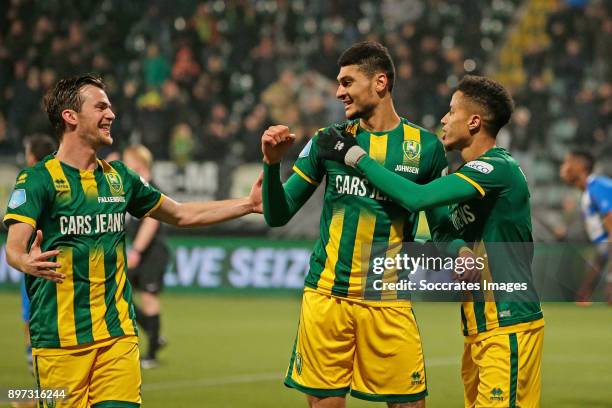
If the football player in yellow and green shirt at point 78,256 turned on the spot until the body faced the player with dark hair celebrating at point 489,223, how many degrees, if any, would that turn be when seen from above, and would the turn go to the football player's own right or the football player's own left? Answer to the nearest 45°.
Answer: approximately 45° to the football player's own left

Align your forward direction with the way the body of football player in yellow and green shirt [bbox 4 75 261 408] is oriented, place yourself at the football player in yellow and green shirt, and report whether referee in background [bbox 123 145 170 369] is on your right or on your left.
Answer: on your left

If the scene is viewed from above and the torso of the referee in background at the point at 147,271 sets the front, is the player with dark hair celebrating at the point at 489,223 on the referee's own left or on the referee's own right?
on the referee's own left

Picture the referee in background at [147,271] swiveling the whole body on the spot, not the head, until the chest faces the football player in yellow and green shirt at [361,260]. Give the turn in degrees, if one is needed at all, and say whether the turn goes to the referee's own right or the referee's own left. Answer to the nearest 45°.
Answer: approximately 90° to the referee's own left

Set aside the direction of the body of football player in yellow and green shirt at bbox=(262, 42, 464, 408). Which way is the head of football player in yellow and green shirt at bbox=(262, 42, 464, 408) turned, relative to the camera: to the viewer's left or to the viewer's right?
to the viewer's left

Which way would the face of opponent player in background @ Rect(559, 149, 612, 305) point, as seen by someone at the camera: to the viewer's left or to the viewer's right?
to the viewer's left

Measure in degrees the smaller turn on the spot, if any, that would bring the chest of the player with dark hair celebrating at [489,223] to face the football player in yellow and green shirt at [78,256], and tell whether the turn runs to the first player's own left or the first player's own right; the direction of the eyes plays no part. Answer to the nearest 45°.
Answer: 0° — they already face them

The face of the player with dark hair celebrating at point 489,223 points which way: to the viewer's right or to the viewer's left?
to the viewer's left

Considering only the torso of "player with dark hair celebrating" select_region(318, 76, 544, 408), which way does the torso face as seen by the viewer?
to the viewer's left
